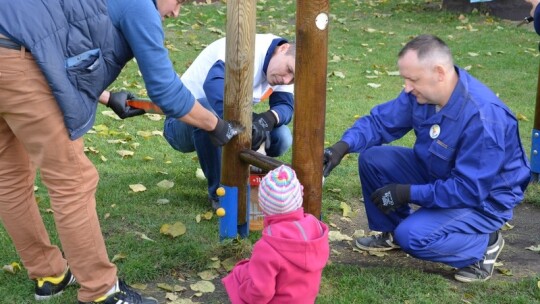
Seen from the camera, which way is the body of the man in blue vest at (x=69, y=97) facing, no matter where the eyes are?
to the viewer's right

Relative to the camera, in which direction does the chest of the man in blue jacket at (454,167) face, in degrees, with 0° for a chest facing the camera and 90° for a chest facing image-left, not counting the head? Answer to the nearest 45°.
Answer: approximately 45°

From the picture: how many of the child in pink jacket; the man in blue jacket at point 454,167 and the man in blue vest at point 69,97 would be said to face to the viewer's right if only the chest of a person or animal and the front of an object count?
1

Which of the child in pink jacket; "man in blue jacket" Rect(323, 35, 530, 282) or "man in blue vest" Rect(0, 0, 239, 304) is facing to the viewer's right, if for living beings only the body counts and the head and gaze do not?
"man in blue vest" Rect(0, 0, 239, 304)

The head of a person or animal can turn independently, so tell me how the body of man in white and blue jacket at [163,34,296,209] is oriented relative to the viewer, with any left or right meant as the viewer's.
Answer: facing the viewer and to the right of the viewer

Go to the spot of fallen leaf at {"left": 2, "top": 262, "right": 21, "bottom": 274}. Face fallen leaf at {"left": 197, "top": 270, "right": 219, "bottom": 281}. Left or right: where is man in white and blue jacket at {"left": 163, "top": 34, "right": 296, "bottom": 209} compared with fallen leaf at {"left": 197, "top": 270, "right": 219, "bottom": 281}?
left

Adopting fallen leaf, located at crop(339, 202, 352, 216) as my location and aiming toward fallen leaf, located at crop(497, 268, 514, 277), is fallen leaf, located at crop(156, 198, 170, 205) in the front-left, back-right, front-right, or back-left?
back-right

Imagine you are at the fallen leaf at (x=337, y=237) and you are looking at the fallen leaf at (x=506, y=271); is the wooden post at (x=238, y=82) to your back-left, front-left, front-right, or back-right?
back-right

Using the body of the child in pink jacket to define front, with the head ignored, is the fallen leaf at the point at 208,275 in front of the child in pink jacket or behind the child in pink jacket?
in front

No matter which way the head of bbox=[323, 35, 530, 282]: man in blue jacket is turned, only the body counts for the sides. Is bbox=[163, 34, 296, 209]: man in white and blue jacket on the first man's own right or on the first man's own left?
on the first man's own right

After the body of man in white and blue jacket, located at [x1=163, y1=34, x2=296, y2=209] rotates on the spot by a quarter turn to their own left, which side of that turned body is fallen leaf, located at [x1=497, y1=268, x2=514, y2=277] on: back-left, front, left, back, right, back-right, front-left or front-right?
right

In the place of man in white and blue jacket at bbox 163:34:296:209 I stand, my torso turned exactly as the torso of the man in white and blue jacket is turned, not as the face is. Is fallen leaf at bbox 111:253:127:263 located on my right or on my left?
on my right

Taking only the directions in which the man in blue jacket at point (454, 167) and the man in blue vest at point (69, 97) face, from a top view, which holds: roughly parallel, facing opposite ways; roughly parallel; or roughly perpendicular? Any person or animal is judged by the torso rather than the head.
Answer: roughly parallel, facing opposite ways

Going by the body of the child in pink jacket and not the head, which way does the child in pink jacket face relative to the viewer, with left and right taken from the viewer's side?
facing away from the viewer and to the left of the viewer

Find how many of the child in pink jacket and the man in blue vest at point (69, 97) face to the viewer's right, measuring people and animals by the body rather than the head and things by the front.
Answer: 1

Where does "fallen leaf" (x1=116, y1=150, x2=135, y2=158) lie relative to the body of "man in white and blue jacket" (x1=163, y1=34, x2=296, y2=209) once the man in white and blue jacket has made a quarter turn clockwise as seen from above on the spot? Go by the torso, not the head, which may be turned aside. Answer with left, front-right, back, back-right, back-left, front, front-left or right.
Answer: right

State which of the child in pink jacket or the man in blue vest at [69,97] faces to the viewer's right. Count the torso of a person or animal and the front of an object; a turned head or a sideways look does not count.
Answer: the man in blue vest
